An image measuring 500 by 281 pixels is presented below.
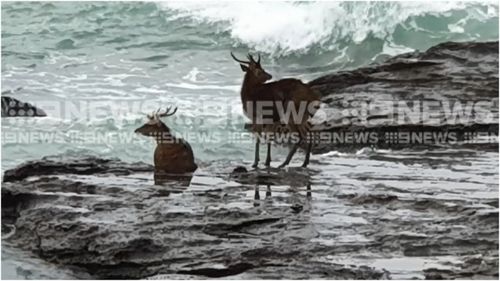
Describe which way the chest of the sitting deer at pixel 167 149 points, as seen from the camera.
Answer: to the viewer's left

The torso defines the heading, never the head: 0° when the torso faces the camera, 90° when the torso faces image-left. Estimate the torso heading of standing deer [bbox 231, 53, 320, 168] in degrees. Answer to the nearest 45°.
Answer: approximately 90°

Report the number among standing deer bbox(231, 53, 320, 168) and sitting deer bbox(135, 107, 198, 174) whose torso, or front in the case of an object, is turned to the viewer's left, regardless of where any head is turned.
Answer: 2

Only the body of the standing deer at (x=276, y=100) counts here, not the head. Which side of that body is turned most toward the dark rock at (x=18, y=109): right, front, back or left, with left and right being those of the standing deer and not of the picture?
front

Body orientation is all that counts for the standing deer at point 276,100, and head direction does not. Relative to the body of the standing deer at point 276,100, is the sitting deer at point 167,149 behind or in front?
in front

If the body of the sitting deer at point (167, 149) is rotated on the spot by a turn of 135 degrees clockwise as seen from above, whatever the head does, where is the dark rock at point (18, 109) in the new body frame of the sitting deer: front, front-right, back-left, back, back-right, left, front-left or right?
back-left

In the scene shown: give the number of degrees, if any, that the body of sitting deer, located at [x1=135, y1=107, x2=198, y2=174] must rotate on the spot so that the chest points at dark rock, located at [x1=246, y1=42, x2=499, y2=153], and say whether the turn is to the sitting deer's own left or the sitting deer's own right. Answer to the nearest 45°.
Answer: approximately 180°

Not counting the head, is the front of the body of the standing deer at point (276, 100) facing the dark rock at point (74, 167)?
yes
